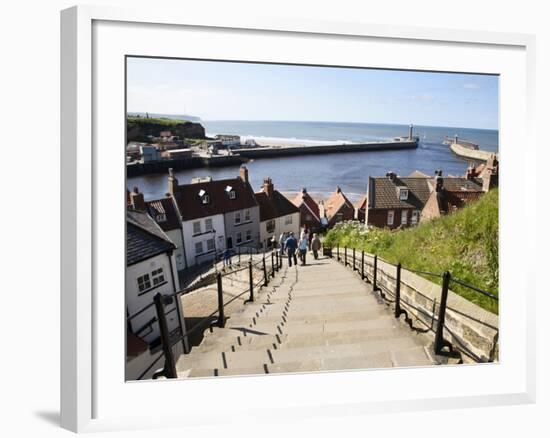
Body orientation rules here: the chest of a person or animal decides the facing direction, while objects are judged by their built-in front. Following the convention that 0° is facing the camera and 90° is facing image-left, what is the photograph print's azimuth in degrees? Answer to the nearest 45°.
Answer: approximately 315°
